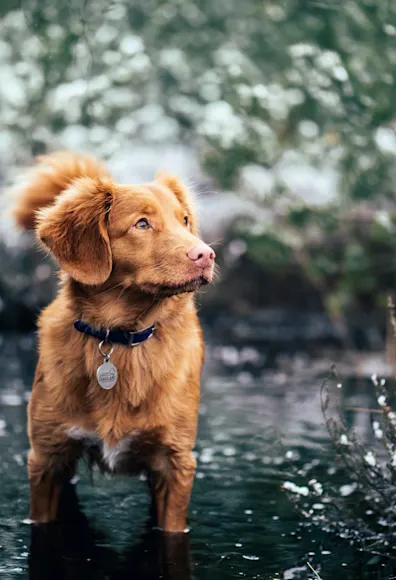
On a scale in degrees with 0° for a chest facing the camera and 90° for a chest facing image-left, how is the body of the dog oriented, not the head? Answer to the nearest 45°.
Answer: approximately 0°
